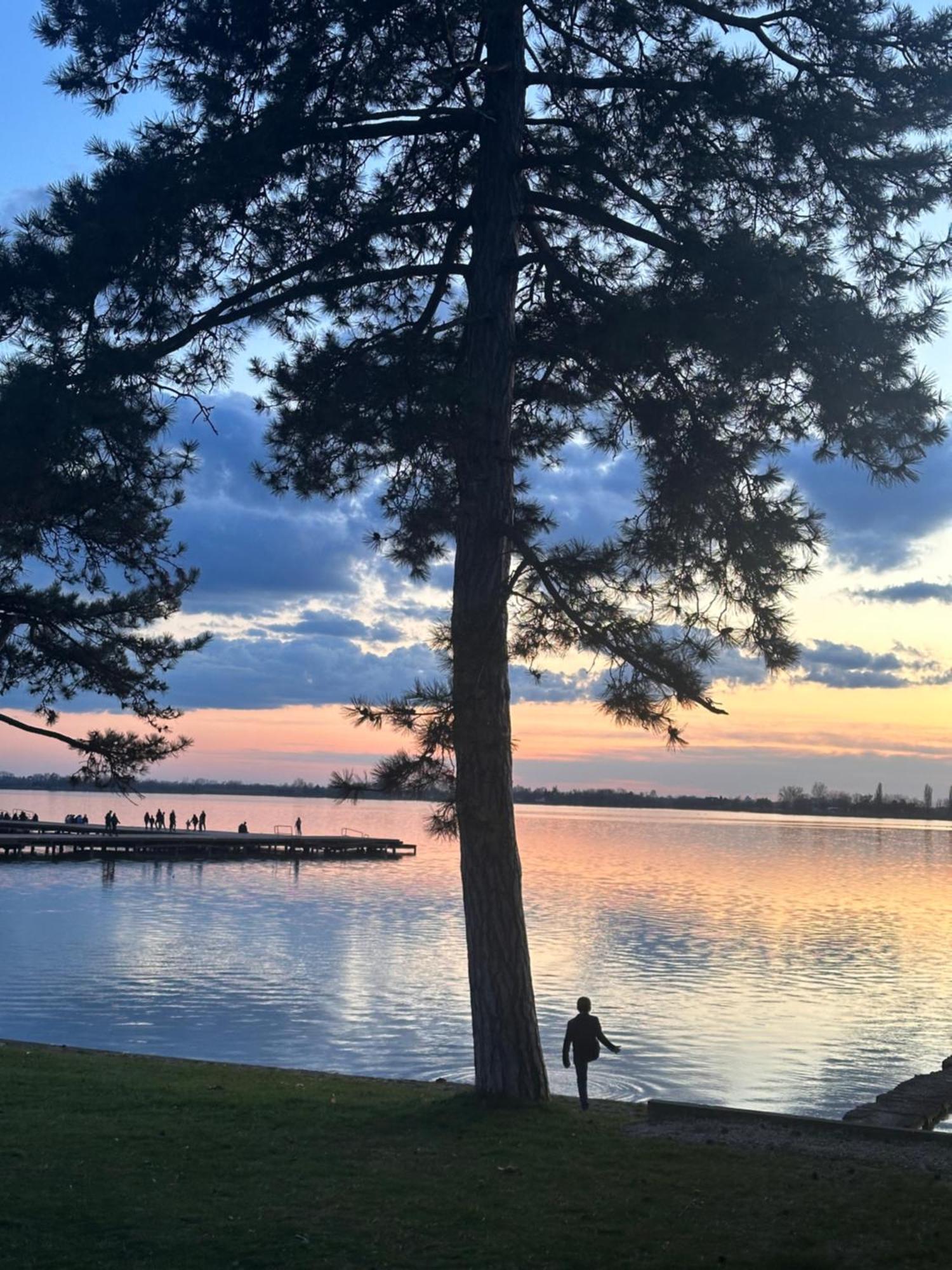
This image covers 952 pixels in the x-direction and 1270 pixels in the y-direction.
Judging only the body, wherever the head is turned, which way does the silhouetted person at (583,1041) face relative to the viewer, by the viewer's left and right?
facing away from the viewer
